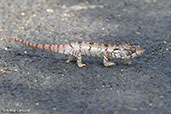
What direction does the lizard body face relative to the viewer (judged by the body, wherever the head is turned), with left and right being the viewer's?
facing to the right of the viewer
